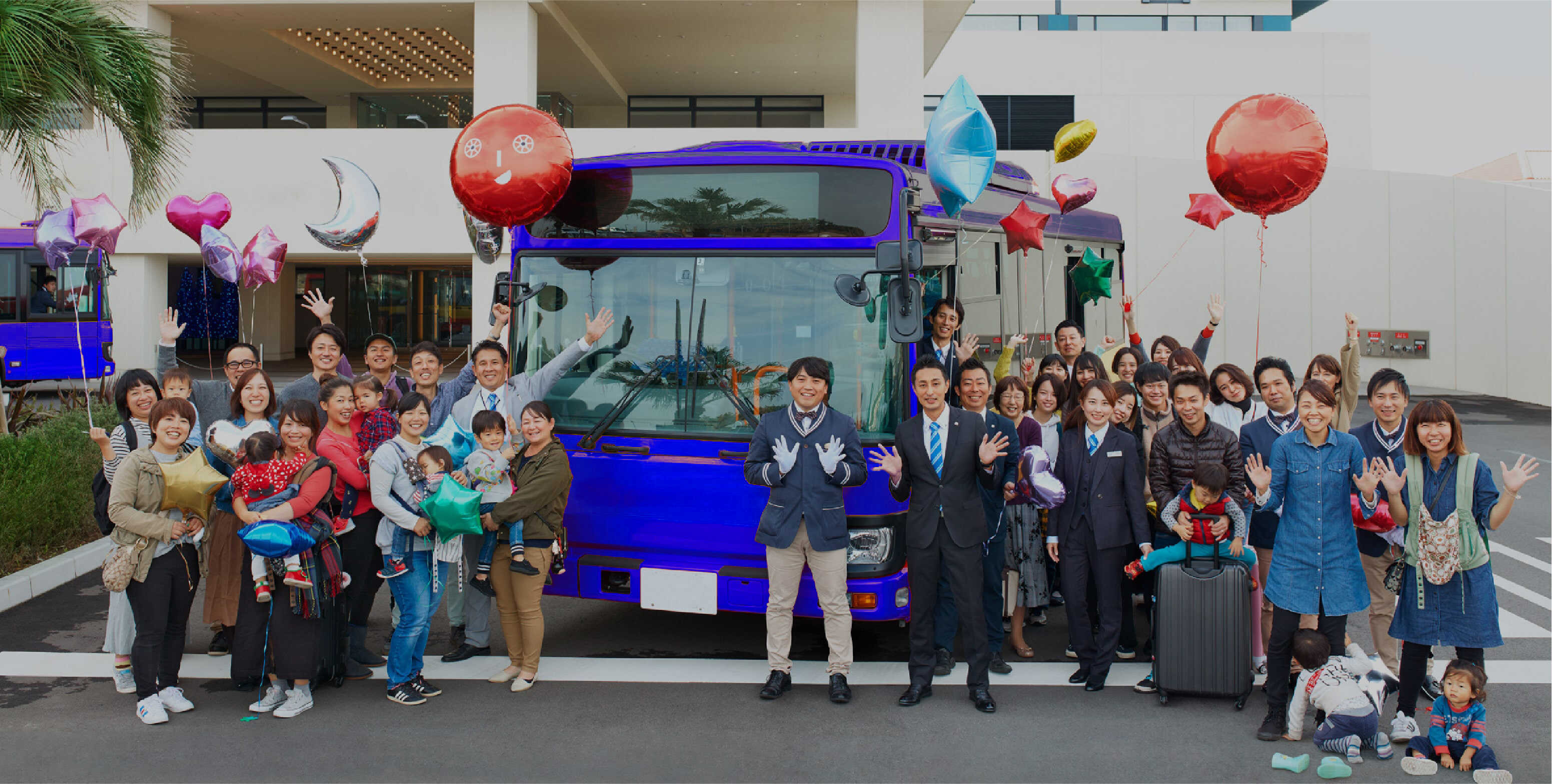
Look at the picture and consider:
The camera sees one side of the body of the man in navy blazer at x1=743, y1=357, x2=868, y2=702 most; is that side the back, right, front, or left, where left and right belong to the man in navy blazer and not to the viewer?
front

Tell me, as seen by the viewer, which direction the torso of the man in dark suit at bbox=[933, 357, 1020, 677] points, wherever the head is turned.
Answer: toward the camera

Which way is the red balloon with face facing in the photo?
toward the camera

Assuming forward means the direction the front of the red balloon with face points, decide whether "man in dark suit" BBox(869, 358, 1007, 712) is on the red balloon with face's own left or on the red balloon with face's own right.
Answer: on the red balloon with face's own left

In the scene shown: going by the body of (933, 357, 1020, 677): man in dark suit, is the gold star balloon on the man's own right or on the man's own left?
on the man's own right

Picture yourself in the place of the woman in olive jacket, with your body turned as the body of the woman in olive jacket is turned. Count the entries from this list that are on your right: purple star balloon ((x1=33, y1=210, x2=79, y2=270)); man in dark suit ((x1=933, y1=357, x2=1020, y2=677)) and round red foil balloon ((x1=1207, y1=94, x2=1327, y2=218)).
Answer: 1

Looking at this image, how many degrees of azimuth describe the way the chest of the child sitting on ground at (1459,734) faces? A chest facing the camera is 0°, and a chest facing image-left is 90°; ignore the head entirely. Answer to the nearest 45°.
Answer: approximately 0°

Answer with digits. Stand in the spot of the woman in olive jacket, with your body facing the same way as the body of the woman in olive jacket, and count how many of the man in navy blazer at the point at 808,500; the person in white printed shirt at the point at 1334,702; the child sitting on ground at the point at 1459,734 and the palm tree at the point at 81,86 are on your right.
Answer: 1
